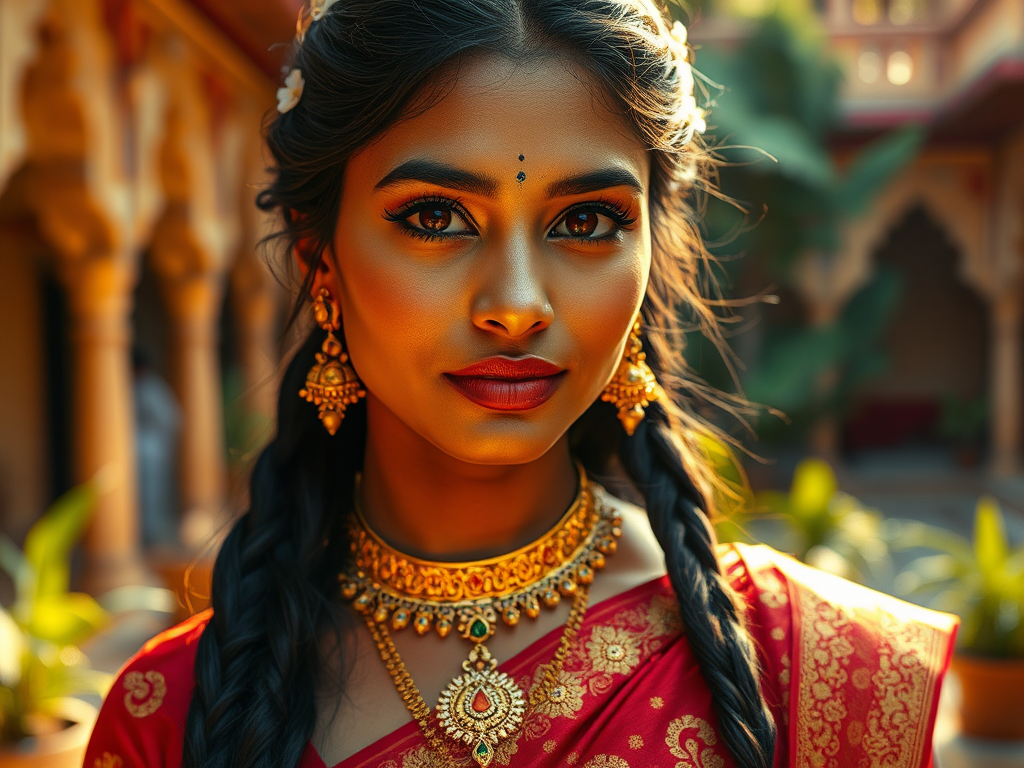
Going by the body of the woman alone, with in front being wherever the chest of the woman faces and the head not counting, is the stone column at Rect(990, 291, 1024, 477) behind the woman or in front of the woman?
behind

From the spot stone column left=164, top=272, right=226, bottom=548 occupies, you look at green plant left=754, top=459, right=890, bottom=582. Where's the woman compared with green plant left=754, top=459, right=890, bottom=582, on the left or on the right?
right

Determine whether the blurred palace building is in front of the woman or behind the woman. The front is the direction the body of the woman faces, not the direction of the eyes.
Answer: behind

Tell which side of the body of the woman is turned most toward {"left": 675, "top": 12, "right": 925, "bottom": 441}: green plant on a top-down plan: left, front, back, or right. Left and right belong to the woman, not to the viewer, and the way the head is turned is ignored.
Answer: back

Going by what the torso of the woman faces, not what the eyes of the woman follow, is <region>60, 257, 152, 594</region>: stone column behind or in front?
behind

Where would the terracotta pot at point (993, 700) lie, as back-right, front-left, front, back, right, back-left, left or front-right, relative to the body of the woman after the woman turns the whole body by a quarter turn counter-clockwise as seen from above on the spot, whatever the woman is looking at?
front-left

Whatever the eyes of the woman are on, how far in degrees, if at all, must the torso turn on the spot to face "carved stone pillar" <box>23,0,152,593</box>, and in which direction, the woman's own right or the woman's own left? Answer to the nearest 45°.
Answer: approximately 135° to the woman's own right

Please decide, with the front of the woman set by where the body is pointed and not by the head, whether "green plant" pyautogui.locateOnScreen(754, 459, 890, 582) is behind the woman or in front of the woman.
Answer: behind

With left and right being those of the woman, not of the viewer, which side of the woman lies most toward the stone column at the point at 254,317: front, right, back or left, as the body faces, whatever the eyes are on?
back

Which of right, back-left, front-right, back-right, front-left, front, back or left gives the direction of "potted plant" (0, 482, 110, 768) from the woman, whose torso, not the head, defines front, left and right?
back-right

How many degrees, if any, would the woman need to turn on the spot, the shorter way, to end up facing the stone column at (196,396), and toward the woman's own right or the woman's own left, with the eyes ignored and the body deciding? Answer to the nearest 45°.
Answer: approximately 180°

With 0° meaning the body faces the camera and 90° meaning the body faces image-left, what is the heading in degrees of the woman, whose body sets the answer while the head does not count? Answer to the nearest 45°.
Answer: approximately 0°
